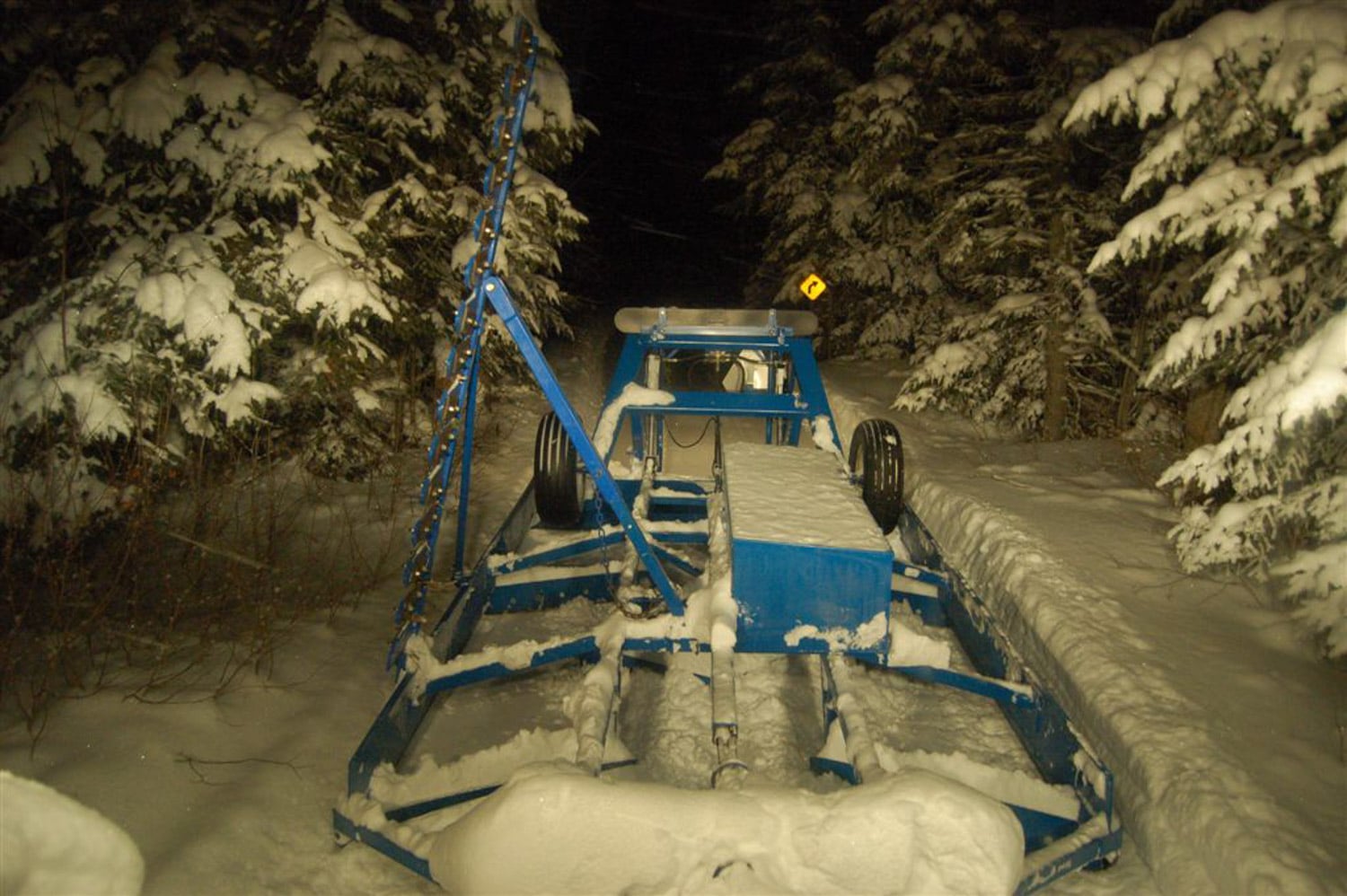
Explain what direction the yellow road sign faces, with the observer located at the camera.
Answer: facing the viewer

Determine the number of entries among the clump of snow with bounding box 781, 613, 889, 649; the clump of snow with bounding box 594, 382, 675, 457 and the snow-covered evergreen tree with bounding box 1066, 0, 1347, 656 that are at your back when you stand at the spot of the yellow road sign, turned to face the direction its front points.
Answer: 0

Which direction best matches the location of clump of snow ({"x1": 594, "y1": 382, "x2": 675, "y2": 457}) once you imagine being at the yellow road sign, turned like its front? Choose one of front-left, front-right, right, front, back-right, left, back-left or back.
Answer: front

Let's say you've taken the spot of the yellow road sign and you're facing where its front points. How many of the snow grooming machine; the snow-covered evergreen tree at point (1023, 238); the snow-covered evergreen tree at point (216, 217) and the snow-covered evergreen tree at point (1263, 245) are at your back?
0

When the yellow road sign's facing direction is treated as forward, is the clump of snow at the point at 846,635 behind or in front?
in front

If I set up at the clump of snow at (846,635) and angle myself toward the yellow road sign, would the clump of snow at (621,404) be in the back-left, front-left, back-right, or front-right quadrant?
front-left

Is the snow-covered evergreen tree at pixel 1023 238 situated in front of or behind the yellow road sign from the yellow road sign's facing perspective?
in front

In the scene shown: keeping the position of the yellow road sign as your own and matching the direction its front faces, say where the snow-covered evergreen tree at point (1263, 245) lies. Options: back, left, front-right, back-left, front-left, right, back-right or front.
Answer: front

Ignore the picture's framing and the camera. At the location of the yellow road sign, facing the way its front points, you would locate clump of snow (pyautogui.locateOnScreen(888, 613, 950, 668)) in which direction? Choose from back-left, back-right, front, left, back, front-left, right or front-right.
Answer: front

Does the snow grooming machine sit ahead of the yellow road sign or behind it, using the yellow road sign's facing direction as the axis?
ahead
